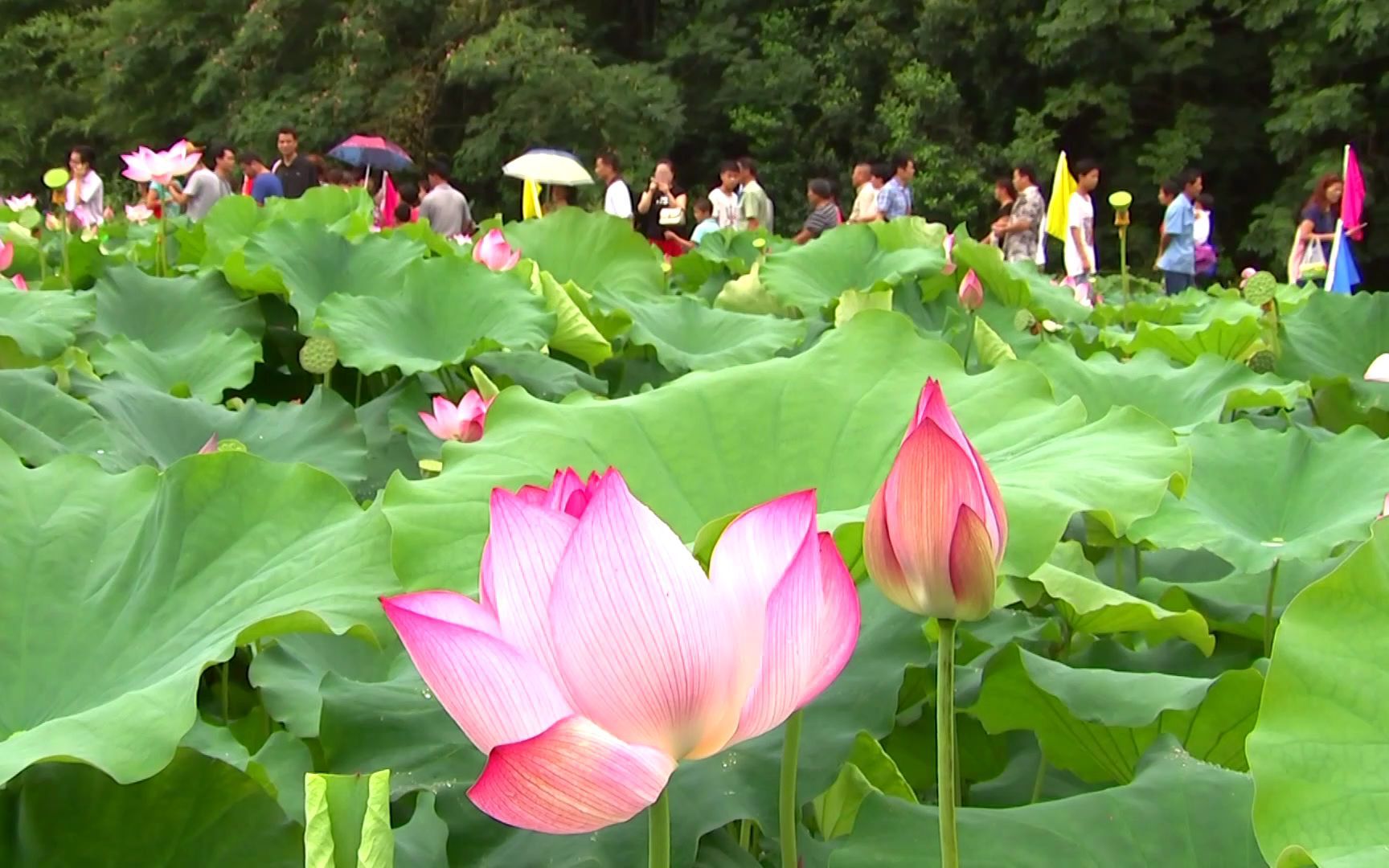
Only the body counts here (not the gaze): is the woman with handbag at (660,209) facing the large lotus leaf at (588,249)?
yes

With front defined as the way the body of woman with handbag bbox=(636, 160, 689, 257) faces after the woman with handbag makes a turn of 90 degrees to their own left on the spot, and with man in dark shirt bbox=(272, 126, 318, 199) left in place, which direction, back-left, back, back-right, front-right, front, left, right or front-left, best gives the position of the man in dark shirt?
back-right

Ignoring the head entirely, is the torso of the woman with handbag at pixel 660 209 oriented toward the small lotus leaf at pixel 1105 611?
yes

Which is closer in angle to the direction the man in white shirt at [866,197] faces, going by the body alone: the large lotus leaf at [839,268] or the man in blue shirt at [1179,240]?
the large lotus leaf

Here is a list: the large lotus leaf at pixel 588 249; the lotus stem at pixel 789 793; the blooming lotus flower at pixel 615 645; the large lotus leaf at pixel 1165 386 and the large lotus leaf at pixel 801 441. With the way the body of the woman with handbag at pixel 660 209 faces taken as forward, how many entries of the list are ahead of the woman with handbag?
5

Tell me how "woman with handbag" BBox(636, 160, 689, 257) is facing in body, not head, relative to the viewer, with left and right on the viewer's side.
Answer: facing the viewer

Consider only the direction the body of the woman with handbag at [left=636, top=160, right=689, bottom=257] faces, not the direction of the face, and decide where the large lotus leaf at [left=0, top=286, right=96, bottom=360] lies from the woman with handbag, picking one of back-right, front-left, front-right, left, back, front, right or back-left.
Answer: front
